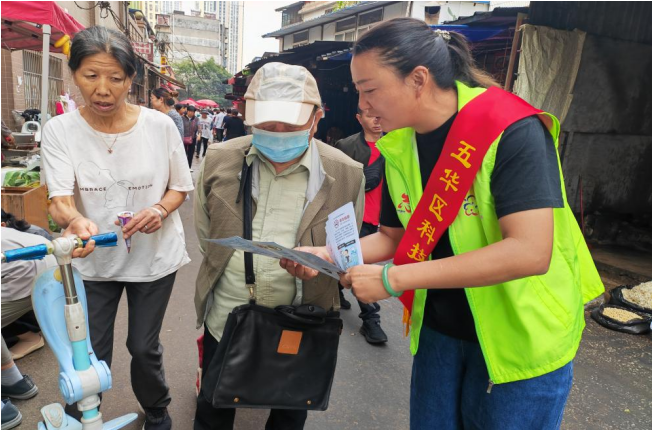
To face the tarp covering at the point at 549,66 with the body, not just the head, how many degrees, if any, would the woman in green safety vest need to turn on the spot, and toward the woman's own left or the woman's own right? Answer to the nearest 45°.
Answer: approximately 135° to the woman's own right

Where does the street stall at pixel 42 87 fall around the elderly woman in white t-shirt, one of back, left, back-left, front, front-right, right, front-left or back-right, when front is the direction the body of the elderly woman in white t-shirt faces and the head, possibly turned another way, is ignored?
back

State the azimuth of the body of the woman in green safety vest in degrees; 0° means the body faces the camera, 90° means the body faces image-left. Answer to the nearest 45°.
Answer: approximately 45°

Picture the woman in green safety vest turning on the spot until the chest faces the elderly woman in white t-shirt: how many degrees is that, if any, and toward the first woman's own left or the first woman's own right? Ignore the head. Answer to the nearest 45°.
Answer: approximately 45° to the first woman's own right

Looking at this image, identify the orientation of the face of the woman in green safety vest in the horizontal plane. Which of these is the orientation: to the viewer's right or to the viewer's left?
to the viewer's left

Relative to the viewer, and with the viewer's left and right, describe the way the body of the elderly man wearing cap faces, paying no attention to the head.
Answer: facing the viewer

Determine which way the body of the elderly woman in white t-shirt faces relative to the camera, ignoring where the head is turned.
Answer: toward the camera

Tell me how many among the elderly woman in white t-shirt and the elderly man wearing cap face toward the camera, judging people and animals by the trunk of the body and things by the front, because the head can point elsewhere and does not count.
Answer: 2

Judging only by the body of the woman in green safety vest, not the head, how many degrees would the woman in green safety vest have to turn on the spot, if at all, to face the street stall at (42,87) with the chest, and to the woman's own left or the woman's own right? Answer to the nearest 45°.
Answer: approximately 90° to the woman's own right

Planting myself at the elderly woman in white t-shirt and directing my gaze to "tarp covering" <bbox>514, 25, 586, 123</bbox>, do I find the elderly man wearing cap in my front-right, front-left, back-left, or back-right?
front-right

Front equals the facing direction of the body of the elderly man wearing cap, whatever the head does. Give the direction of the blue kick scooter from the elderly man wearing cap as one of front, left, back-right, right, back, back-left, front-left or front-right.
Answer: front-right

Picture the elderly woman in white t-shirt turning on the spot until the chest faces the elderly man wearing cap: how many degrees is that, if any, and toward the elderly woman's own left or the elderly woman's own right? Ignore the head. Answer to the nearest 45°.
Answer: approximately 45° to the elderly woman's own left

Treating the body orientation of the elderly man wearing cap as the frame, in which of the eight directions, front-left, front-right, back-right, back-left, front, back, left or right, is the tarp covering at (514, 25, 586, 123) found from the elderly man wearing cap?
back-left

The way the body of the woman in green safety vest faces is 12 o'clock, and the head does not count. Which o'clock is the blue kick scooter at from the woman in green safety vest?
The blue kick scooter is roughly at 1 o'clock from the woman in green safety vest.

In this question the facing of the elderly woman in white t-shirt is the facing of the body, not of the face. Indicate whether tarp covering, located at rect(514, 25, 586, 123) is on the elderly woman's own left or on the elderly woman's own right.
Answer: on the elderly woman's own left
